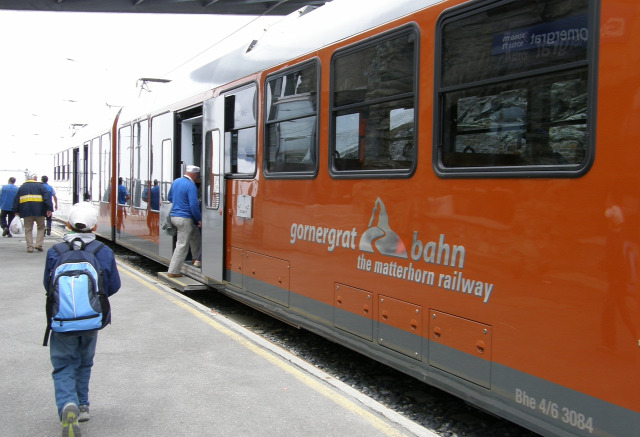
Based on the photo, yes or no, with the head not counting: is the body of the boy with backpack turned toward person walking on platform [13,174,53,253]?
yes

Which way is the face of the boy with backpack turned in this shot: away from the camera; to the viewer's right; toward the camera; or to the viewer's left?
away from the camera

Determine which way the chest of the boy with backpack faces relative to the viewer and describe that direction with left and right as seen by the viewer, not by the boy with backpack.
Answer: facing away from the viewer

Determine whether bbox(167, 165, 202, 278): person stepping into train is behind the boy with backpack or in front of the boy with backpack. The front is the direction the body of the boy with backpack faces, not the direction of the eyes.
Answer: in front

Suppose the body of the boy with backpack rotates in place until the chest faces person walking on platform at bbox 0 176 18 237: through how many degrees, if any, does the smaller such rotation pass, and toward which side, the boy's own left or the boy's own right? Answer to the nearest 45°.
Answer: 0° — they already face them

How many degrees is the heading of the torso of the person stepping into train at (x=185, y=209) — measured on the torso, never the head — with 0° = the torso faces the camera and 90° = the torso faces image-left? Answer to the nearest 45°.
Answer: approximately 225°
